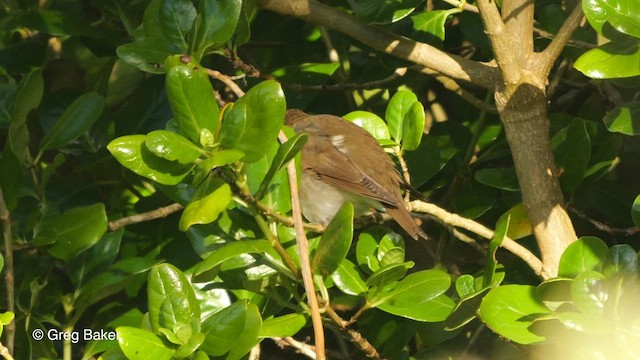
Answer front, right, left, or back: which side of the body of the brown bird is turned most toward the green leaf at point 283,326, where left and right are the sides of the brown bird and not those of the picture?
left

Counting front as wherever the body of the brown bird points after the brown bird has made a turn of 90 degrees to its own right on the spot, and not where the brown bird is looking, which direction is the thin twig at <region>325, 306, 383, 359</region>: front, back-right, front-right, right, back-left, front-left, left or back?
back

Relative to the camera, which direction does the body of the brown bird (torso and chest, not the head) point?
to the viewer's left

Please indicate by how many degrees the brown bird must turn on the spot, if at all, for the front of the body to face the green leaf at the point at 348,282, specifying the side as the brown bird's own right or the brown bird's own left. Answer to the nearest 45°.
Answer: approximately 90° to the brown bird's own left
